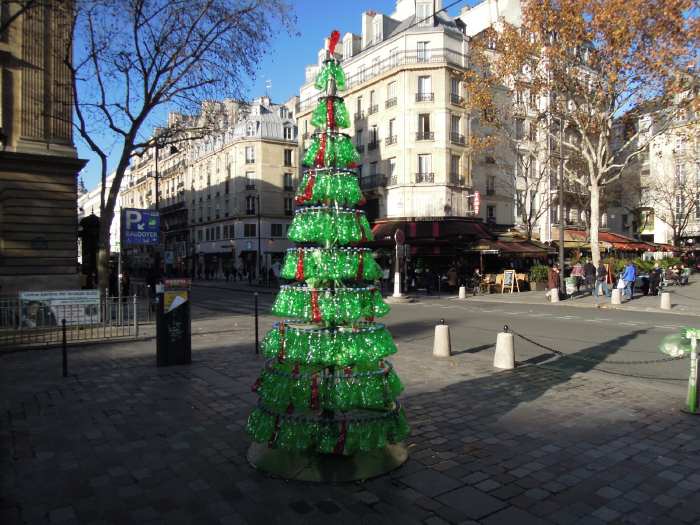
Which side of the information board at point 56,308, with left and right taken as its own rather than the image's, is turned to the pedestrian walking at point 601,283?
left

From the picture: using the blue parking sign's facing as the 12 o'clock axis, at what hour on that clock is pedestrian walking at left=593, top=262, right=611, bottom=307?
The pedestrian walking is roughly at 9 o'clock from the blue parking sign.

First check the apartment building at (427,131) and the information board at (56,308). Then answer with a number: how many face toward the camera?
2

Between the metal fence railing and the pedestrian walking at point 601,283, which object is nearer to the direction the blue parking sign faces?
the metal fence railing

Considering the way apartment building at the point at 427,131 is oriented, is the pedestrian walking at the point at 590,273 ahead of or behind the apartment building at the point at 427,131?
ahead

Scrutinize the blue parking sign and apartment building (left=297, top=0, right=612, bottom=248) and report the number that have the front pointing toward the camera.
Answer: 2

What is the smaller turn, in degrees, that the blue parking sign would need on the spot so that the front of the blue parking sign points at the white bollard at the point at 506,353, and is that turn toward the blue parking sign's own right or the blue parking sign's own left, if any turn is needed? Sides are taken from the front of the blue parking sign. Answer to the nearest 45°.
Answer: approximately 45° to the blue parking sign's own left

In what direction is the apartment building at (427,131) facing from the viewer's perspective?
toward the camera

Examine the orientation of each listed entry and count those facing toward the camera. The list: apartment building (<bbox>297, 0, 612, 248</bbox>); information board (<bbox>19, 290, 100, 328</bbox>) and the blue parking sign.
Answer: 3

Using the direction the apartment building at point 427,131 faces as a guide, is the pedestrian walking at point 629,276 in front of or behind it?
in front

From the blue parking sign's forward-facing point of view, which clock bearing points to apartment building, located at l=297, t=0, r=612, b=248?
The apartment building is roughly at 8 o'clock from the blue parking sign.

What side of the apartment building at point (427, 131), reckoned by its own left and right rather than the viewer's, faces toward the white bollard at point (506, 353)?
front

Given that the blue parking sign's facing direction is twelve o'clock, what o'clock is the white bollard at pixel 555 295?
The white bollard is roughly at 9 o'clock from the blue parking sign.

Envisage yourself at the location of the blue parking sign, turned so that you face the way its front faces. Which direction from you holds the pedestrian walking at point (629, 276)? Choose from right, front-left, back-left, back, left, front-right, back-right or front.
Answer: left
